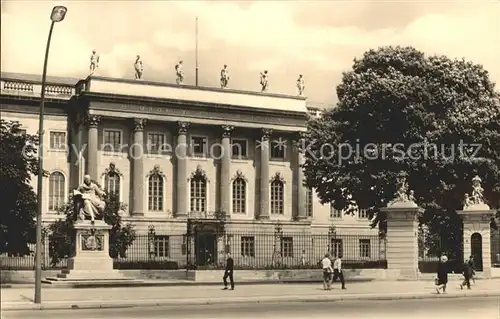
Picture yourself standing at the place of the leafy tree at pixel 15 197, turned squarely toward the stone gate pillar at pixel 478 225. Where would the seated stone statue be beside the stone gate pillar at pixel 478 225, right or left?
right

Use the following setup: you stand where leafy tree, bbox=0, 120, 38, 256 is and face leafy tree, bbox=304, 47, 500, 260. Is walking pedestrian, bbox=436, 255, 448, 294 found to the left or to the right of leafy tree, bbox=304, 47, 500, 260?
right

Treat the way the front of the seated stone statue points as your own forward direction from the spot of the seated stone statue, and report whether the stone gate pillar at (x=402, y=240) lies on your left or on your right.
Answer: on your left

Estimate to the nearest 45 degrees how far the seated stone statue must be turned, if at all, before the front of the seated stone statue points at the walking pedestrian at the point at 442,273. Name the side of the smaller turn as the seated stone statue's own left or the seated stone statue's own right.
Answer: approximately 45° to the seated stone statue's own left

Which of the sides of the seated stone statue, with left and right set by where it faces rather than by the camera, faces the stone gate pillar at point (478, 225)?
left

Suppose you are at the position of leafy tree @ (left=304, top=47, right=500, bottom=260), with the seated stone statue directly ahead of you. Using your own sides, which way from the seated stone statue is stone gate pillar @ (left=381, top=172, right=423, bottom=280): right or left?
left

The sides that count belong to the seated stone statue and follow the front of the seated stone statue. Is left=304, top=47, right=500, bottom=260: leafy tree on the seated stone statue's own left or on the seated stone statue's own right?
on the seated stone statue's own left

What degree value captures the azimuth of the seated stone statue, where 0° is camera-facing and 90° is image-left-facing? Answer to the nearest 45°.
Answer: approximately 0°

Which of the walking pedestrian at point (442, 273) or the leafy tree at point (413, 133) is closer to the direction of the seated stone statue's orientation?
the walking pedestrian
